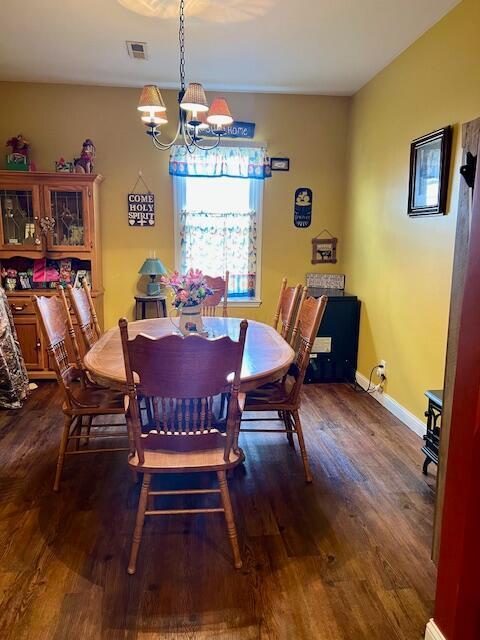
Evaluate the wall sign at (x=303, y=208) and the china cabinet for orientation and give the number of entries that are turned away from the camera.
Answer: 0

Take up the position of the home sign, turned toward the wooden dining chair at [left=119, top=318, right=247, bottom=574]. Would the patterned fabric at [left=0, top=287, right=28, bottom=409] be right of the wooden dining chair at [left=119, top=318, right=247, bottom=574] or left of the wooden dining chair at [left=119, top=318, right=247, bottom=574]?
right

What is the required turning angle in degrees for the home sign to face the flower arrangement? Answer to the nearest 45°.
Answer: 0° — it already faces it

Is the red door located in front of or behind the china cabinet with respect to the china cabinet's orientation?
in front

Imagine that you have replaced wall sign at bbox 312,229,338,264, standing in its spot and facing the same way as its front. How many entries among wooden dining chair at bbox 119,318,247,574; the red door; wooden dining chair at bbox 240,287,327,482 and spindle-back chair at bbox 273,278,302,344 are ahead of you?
4

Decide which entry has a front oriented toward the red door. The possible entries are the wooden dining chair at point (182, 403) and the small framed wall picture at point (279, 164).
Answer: the small framed wall picture

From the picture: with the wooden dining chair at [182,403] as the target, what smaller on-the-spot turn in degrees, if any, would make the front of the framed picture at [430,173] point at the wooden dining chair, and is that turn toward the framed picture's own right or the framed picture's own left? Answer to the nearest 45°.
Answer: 0° — it already faces it

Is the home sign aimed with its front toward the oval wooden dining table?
yes

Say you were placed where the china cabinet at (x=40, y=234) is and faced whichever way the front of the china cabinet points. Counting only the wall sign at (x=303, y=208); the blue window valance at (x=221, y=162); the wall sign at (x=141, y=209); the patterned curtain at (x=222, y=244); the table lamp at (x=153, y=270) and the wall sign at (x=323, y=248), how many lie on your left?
6

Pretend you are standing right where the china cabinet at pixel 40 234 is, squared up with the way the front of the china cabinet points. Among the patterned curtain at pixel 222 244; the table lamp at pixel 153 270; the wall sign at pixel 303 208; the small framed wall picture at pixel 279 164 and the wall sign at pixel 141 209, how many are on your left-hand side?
5

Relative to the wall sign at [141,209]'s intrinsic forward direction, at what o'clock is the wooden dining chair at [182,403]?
The wooden dining chair is roughly at 12 o'clock from the wall sign.

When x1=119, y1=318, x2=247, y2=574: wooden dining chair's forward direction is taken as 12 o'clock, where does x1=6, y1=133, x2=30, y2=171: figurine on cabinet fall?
The figurine on cabinet is roughly at 11 o'clock from the wooden dining chair.

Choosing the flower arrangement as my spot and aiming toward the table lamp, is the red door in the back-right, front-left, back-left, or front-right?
back-right

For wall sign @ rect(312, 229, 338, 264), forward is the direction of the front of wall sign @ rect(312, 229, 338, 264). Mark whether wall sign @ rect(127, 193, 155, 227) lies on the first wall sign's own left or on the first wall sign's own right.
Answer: on the first wall sign's own right

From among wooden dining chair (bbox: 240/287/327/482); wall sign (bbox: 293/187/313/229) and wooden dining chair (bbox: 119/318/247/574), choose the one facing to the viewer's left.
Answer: wooden dining chair (bbox: 240/287/327/482)

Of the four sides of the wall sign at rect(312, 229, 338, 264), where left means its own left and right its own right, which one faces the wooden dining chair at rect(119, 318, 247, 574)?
front

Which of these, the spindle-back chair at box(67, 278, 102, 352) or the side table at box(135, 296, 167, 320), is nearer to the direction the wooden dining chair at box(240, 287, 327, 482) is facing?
the spindle-back chair

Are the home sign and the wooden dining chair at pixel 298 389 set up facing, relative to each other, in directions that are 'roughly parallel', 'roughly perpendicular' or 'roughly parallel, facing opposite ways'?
roughly perpendicular
